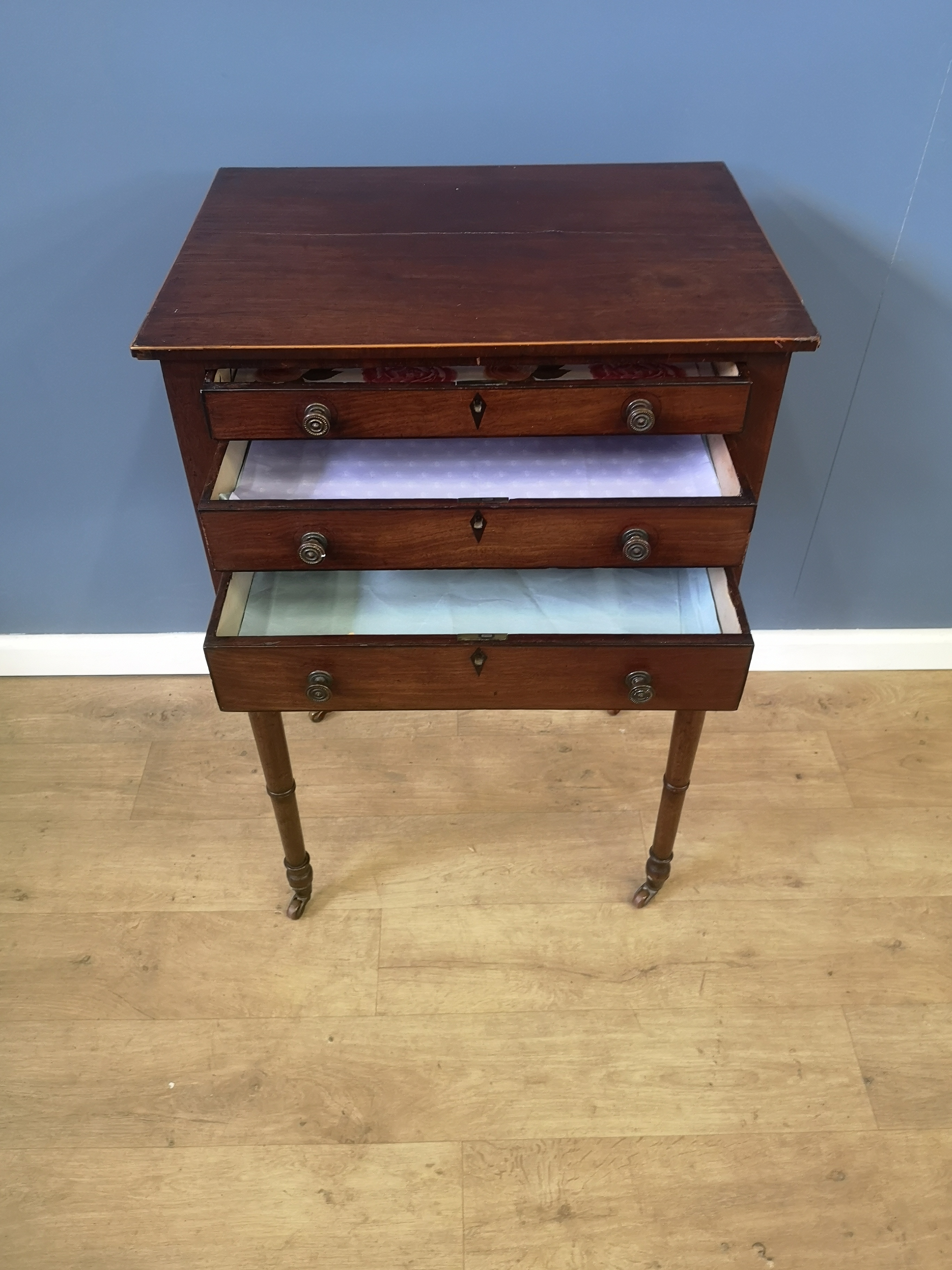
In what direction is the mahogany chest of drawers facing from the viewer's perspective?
toward the camera
